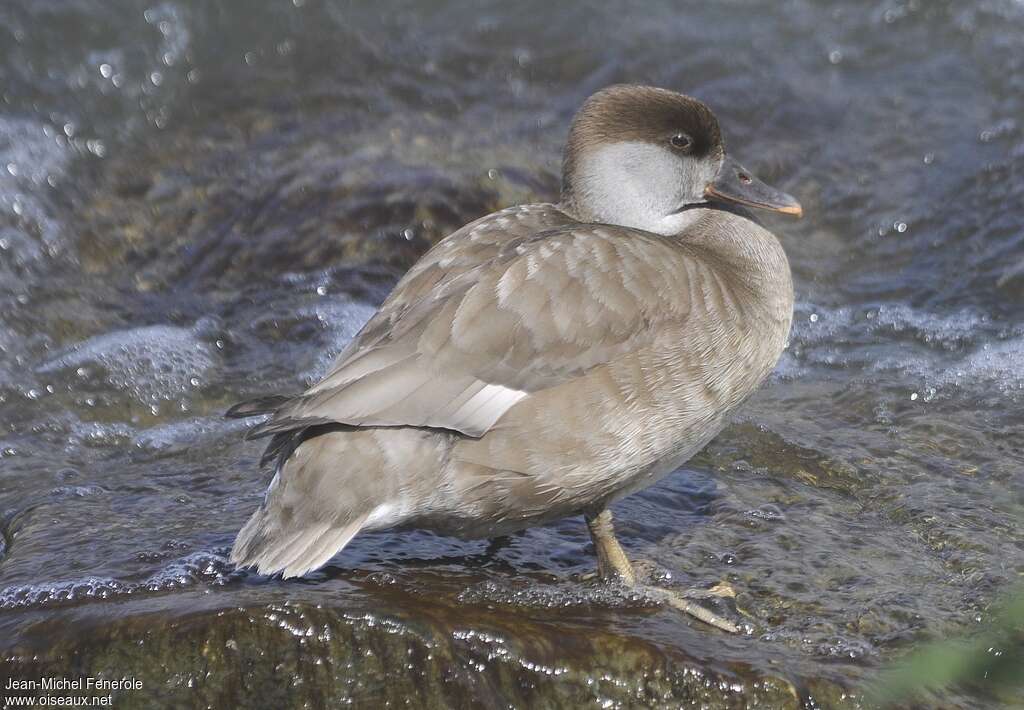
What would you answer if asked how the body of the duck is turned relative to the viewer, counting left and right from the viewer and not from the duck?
facing to the right of the viewer
